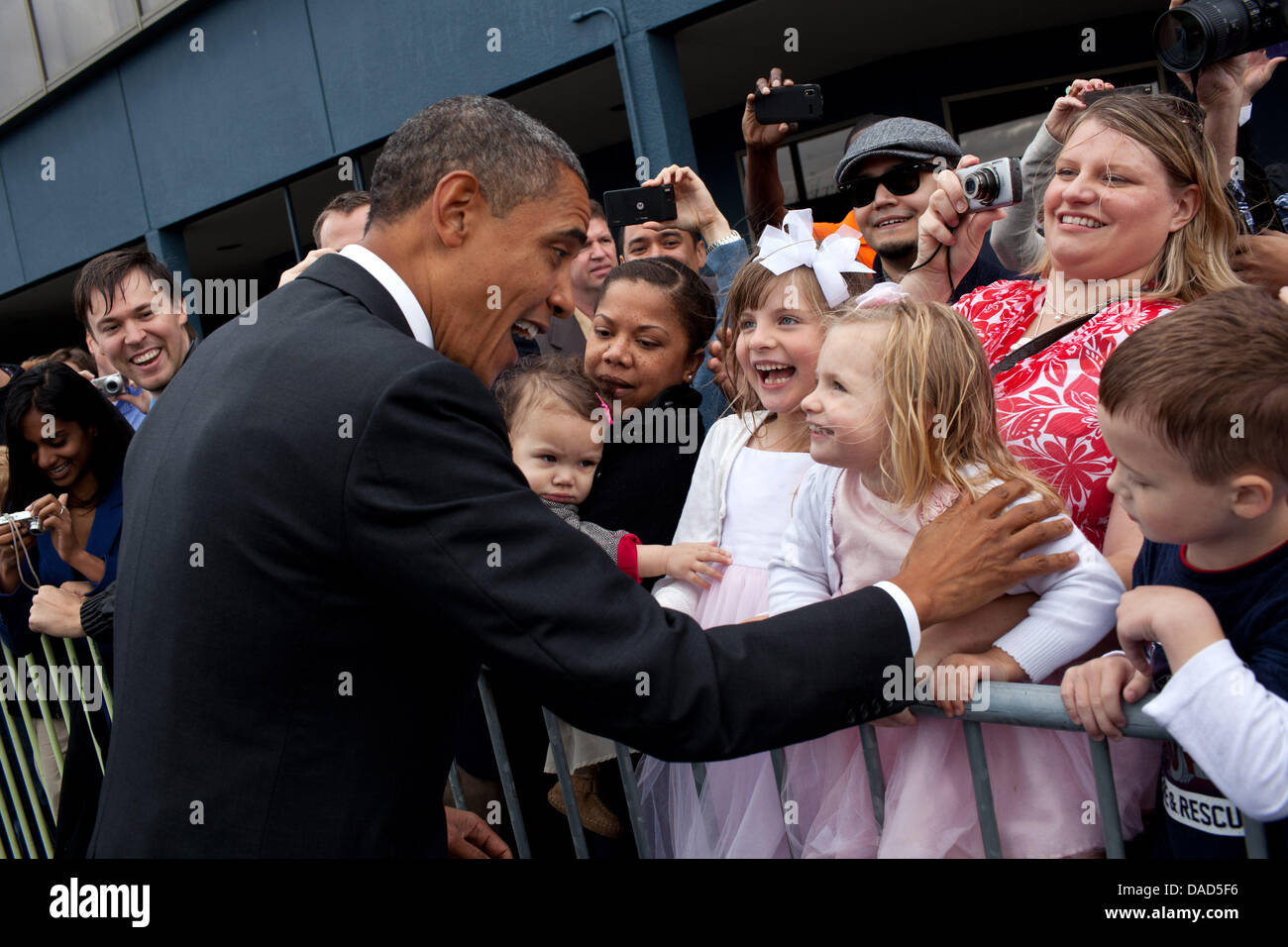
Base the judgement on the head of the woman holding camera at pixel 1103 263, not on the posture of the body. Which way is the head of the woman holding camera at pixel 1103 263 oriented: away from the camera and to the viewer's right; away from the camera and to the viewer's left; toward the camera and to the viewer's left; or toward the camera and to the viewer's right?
toward the camera and to the viewer's left

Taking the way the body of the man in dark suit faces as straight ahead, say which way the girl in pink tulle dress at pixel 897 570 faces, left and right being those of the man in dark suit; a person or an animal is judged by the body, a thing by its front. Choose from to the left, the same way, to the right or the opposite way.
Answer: the opposite way

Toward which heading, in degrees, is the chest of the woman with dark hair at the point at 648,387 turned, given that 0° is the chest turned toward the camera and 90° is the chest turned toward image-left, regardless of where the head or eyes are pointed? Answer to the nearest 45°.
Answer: approximately 45°

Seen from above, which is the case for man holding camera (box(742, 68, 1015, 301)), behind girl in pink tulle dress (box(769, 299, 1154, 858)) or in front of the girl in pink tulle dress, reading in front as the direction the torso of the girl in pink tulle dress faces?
behind

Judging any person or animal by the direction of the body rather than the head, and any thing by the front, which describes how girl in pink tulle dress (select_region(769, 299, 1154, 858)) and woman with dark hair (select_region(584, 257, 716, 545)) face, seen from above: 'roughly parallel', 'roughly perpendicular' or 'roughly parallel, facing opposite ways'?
roughly parallel

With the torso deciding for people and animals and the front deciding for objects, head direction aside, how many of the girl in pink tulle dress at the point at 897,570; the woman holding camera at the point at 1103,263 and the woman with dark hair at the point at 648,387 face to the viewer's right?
0

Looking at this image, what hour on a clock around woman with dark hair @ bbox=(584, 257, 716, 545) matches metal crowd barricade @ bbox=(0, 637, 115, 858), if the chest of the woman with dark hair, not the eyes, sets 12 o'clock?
The metal crowd barricade is roughly at 2 o'clock from the woman with dark hair.

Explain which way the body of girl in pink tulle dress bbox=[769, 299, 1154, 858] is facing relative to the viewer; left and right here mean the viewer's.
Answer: facing the viewer and to the left of the viewer

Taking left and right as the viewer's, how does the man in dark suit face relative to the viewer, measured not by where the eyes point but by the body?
facing away from the viewer and to the right of the viewer

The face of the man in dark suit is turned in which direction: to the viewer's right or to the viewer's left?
to the viewer's right

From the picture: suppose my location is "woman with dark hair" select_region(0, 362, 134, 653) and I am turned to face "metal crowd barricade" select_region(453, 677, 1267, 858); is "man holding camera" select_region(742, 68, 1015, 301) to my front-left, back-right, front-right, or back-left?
front-left
